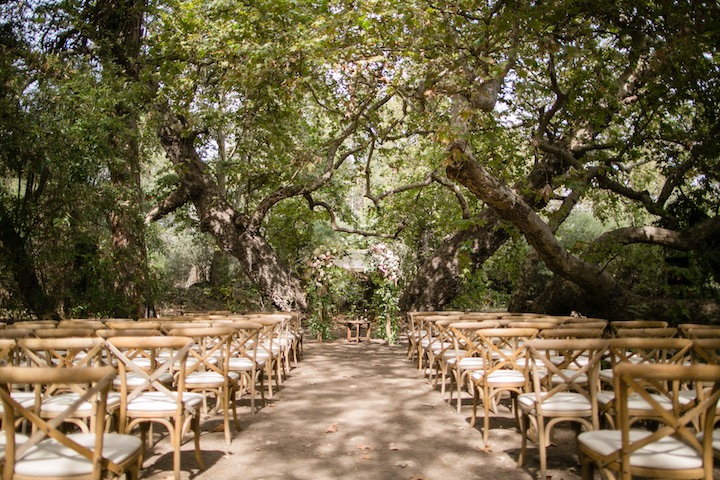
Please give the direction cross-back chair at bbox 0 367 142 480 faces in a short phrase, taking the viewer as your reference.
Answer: facing away from the viewer and to the right of the viewer

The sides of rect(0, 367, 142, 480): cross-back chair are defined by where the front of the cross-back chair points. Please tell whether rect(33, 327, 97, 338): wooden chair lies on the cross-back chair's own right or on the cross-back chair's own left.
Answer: on the cross-back chair's own left

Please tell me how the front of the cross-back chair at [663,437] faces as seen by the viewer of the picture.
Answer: facing away from the viewer and to the left of the viewer

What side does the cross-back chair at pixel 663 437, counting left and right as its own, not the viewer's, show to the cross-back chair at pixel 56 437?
left

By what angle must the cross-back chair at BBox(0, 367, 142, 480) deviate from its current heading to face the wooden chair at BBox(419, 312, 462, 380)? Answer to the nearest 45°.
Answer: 0° — it already faces it
